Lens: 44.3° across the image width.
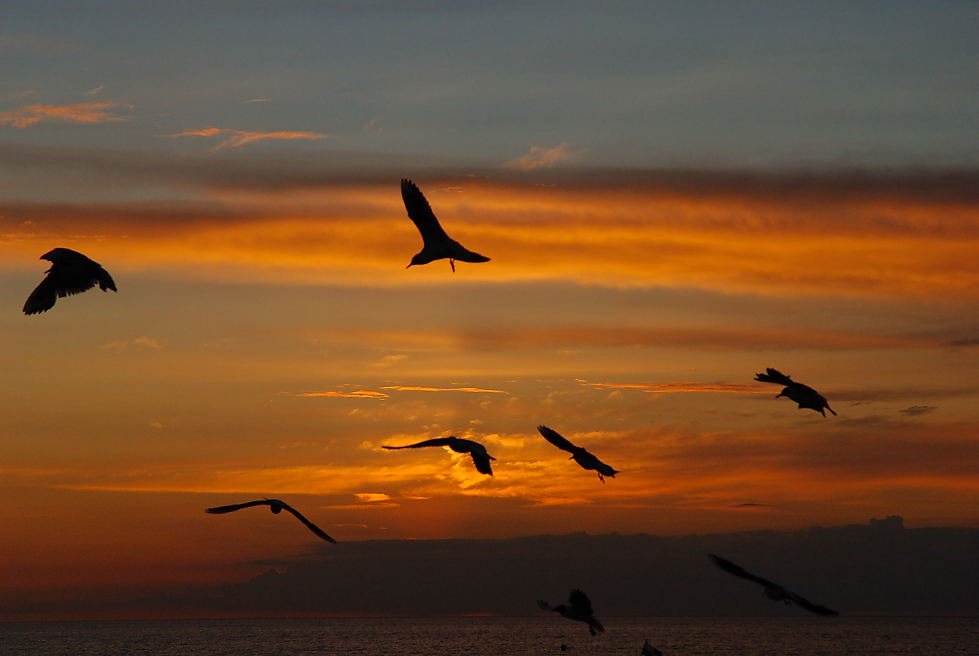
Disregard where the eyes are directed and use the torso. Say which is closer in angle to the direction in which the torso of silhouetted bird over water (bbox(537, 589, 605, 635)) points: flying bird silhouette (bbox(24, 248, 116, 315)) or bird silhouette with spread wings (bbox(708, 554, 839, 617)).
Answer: the flying bird silhouette

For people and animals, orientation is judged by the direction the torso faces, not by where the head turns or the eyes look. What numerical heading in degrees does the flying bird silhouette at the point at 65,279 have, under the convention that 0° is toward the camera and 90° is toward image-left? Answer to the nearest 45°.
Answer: approximately 90°

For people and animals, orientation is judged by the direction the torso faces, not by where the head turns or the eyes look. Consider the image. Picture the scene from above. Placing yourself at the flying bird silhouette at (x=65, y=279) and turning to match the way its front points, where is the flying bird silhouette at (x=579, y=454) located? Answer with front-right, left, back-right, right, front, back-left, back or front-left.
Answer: back

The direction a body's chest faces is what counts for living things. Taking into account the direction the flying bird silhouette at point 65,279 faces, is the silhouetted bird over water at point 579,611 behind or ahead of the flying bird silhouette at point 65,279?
behind
